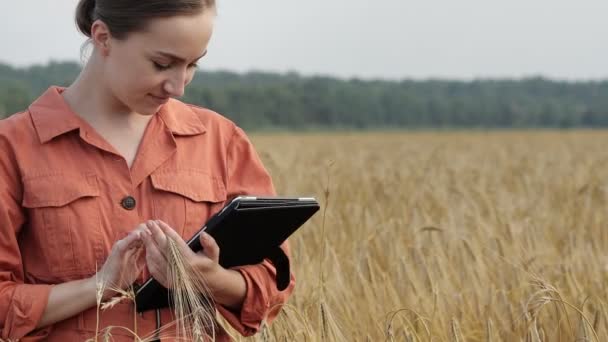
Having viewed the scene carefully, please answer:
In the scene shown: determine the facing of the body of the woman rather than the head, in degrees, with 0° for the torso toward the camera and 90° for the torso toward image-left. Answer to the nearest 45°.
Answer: approximately 0°
